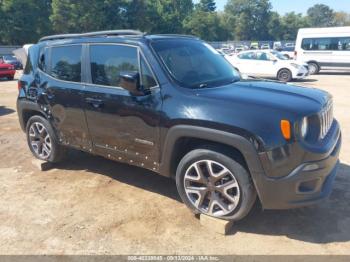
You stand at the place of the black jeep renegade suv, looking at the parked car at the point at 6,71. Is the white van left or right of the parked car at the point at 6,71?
right

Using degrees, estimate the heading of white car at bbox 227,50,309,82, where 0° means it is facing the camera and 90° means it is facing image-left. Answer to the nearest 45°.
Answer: approximately 315°

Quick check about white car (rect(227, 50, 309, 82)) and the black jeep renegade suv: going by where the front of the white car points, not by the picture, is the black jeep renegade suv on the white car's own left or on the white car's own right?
on the white car's own right

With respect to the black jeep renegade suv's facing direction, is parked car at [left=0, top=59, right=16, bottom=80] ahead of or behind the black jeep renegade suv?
behind

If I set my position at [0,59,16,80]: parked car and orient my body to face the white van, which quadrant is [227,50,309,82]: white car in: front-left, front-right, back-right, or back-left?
front-right

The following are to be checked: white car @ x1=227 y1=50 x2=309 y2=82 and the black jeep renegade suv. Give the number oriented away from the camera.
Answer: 0

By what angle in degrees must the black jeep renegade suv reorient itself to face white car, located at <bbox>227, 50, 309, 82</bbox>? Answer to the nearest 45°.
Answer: approximately 135° to its left

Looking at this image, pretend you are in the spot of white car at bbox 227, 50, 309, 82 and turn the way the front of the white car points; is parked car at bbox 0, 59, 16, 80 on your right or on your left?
on your right

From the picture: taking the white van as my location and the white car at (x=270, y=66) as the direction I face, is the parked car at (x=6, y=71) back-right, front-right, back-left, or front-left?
front-right

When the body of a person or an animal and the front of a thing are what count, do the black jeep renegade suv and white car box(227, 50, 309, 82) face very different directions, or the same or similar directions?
same or similar directions

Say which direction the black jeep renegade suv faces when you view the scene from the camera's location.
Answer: facing the viewer and to the right of the viewer

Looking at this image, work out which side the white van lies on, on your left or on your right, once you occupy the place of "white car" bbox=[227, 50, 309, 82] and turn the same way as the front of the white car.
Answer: on your left

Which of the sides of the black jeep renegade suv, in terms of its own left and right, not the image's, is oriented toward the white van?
left

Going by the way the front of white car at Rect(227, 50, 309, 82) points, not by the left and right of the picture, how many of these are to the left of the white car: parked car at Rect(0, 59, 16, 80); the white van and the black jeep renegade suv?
1

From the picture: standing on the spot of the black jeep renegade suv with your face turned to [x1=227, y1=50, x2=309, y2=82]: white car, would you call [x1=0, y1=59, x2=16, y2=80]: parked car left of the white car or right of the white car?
left
